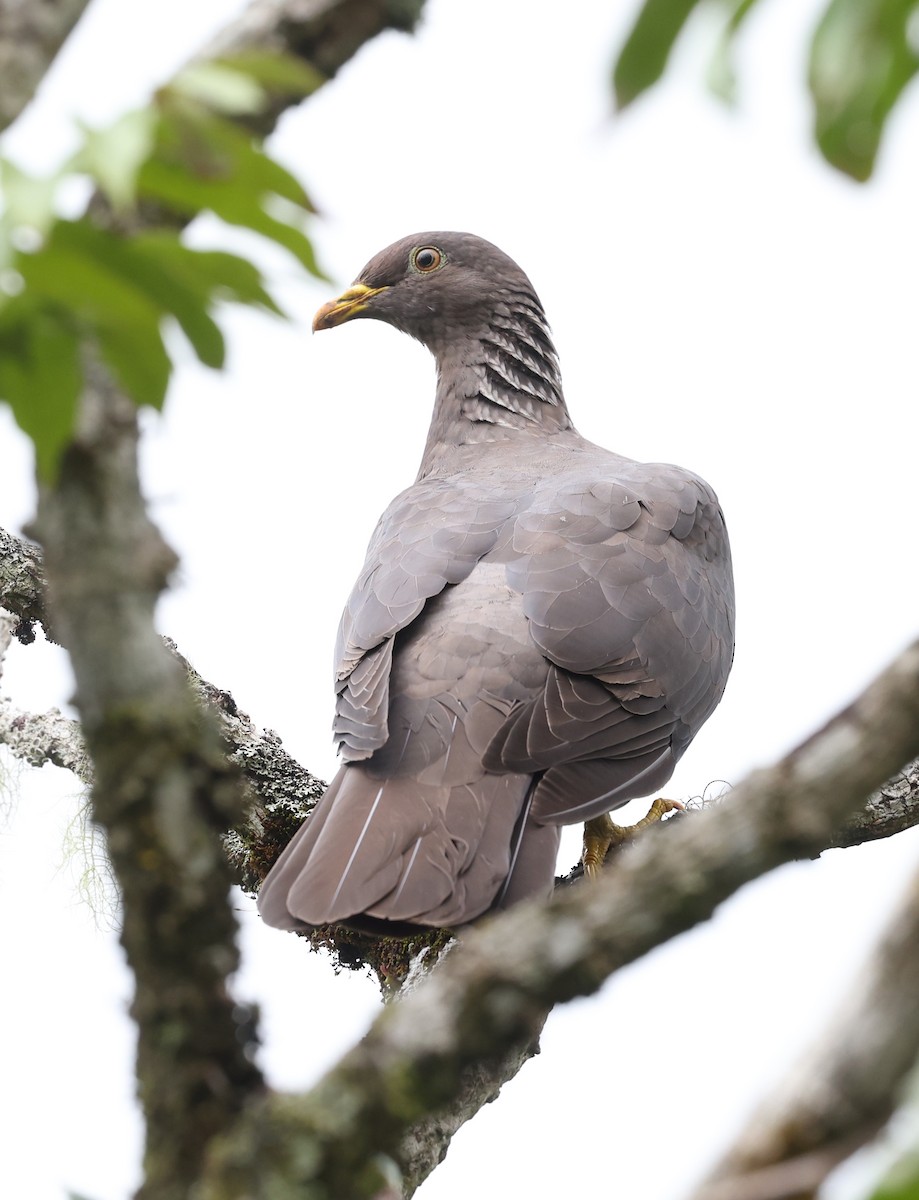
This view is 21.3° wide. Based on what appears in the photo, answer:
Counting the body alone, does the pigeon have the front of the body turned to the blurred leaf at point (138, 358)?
no

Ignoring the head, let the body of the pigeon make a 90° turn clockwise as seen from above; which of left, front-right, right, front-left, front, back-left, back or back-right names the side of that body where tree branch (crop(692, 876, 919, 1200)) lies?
front-right

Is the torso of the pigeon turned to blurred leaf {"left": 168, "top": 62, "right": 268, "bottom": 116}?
no

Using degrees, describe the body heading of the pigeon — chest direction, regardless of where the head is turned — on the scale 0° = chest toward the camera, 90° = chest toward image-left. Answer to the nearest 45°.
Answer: approximately 225°

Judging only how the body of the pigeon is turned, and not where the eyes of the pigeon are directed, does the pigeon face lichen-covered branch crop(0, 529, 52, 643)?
no

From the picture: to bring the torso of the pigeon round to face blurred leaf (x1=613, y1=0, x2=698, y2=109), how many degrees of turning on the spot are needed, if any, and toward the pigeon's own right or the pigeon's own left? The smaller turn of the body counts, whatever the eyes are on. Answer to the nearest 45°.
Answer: approximately 135° to the pigeon's own right

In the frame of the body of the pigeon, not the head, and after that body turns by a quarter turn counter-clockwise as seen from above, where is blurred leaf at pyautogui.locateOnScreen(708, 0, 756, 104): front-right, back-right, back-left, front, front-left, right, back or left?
back-left
